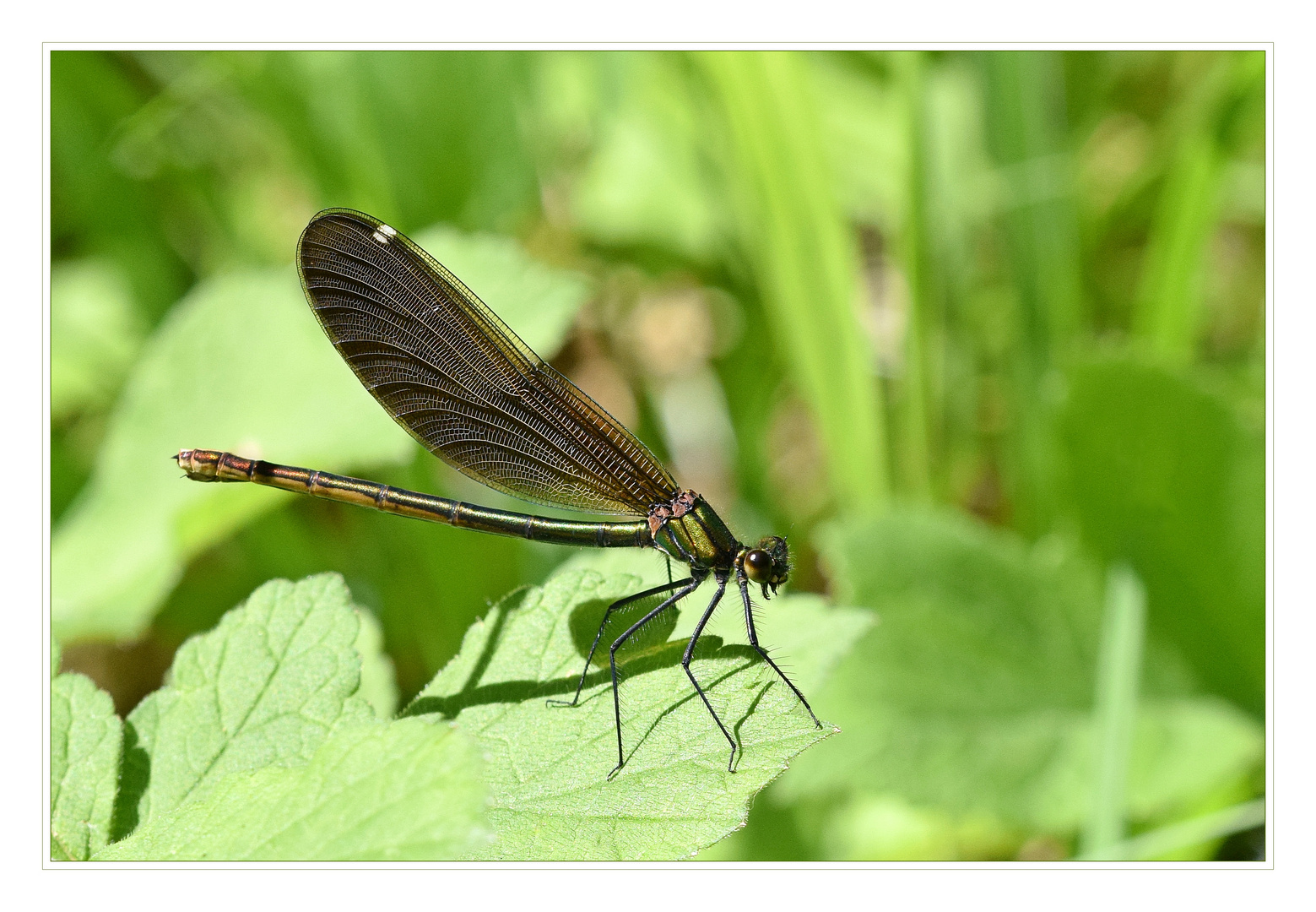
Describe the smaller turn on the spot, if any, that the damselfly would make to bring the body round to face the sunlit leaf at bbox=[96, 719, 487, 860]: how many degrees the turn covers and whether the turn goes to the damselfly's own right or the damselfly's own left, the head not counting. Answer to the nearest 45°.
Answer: approximately 90° to the damselfly's own right

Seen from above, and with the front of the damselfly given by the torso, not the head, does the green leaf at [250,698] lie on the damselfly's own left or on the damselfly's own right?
on the damselfly's own right

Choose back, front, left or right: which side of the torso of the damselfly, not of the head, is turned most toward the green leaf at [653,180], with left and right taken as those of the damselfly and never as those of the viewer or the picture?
left

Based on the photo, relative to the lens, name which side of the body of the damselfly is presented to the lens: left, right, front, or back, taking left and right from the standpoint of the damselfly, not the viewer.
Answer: right
